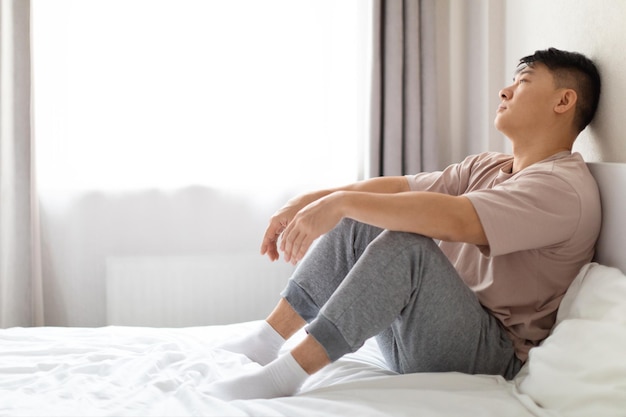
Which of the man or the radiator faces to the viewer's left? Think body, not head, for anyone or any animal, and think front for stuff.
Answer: the man

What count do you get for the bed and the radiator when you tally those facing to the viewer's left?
1

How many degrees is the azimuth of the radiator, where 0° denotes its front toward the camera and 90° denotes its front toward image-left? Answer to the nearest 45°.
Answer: approximately 0°

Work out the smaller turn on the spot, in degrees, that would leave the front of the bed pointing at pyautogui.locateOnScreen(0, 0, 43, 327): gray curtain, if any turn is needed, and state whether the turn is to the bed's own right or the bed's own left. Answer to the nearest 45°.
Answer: approximately 45° to the bed's own right

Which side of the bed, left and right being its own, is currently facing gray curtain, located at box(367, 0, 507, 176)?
right

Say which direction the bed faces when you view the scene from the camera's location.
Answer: facing to the left of the viewer

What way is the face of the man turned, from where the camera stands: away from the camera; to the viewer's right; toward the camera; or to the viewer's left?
to the viewer's left

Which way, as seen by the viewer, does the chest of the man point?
to the viewer's left

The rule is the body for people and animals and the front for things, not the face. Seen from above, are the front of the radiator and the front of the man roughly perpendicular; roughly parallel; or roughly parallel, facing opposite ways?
roughly perpendicular
